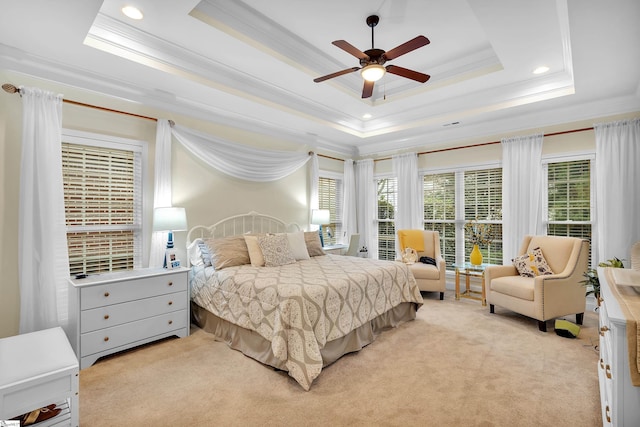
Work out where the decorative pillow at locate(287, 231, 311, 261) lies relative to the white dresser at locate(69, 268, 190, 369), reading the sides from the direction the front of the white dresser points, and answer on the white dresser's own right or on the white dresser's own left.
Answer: on the white dresser's own left

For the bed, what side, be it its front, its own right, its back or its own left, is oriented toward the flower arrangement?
left

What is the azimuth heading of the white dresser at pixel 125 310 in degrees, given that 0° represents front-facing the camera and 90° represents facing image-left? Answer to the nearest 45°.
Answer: approximately 315°

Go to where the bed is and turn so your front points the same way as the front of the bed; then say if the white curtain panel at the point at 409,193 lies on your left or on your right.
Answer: on your left

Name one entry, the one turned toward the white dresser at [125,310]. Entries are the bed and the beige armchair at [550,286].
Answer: the beige armchair

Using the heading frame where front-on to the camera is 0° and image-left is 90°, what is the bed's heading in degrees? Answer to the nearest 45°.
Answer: approximately 315°

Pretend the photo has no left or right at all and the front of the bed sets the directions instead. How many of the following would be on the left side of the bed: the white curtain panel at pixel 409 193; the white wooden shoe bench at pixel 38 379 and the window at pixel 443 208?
2

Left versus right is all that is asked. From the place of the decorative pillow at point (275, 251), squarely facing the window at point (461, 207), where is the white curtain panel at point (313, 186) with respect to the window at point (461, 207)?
left
